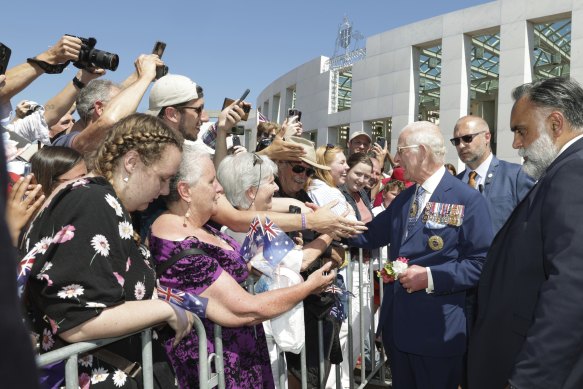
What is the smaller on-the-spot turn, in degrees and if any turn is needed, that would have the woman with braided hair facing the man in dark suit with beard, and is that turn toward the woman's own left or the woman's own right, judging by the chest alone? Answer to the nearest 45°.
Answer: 0° — they already face them

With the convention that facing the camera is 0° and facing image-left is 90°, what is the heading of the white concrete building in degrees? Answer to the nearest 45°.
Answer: approximately 45°

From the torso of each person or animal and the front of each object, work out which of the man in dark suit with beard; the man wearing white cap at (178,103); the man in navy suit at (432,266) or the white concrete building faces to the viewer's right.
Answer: the man wearing white cap

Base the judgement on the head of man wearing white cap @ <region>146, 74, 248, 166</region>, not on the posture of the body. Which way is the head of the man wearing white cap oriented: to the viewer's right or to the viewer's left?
to the viewer's right

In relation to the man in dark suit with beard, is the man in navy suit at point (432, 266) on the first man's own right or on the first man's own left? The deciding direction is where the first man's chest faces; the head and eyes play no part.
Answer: on the first man's own right

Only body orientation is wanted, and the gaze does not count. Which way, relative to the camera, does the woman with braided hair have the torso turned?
to the viewer's right

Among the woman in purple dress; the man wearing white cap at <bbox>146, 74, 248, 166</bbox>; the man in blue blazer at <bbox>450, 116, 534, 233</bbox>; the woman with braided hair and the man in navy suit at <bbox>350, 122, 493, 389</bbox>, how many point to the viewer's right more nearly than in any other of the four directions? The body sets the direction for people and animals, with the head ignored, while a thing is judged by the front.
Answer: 3

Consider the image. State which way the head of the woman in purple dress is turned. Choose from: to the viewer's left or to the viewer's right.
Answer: to the viewer's right

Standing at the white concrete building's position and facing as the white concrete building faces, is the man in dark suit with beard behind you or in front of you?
in front

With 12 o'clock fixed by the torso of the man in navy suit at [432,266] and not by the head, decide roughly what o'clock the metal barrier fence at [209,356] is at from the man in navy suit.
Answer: The metal barrier fence is roughly at 12 o'clock from the man in navy suit.

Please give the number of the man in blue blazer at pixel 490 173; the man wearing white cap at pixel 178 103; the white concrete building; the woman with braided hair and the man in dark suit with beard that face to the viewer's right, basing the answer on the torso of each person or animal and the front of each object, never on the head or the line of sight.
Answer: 2
